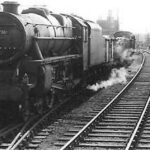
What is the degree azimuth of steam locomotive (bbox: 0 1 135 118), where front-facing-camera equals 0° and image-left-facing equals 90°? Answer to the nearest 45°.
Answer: approximately 45°

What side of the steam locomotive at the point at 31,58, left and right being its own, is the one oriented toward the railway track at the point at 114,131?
left
